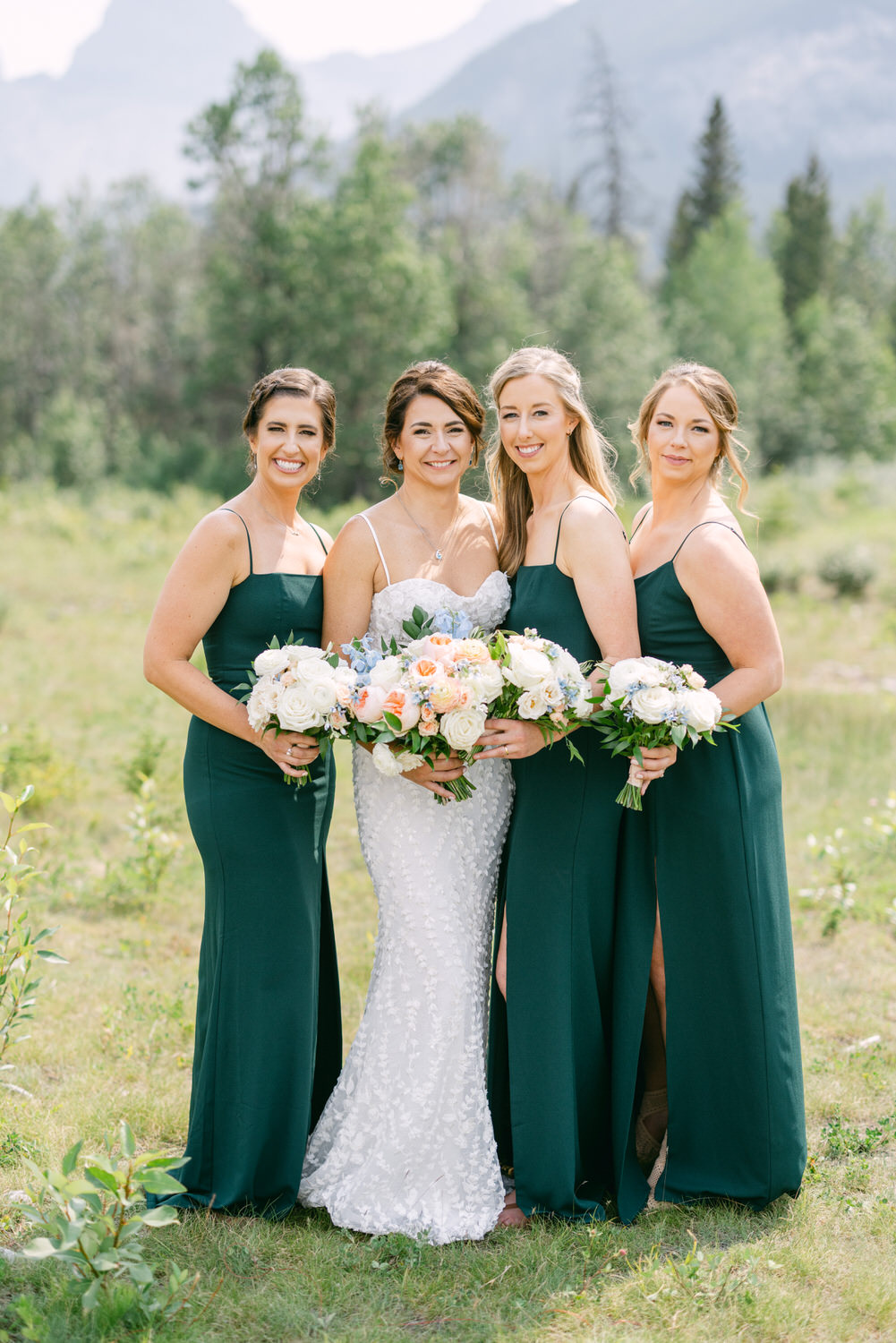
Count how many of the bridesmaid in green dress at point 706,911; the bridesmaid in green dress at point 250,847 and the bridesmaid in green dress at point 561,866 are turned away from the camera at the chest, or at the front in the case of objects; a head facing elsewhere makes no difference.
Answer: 0

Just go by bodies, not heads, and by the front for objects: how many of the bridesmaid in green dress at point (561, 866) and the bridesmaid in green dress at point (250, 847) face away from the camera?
0

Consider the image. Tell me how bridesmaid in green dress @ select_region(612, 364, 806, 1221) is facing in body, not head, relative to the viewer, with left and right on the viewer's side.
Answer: facing the viewer and to the left of the viewer

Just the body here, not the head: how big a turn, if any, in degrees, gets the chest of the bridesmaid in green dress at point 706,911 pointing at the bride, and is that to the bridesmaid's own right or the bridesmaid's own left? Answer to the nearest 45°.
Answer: approximately 45° to the bridesmaid's own right

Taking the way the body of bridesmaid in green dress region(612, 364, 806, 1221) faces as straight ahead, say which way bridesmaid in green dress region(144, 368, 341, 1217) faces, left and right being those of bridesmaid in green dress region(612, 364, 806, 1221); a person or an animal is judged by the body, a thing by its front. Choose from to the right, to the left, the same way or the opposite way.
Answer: to the left

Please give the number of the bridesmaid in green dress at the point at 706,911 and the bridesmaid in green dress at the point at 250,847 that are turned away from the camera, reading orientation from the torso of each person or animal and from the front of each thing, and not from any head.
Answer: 0

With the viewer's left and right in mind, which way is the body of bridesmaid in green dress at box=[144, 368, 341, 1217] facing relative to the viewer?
facing the viewer and to the right of the viewer

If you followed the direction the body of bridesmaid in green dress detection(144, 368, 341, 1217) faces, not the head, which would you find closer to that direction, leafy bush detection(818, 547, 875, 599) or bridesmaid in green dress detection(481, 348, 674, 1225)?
the bridesmaid in green dress

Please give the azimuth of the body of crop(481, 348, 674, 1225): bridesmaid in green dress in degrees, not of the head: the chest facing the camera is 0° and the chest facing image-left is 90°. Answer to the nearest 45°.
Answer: approximately 45°

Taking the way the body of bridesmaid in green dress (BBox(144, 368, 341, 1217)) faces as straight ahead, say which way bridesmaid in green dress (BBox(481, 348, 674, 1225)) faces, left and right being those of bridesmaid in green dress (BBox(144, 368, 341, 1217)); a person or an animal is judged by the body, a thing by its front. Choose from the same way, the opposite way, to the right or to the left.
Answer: to the right
